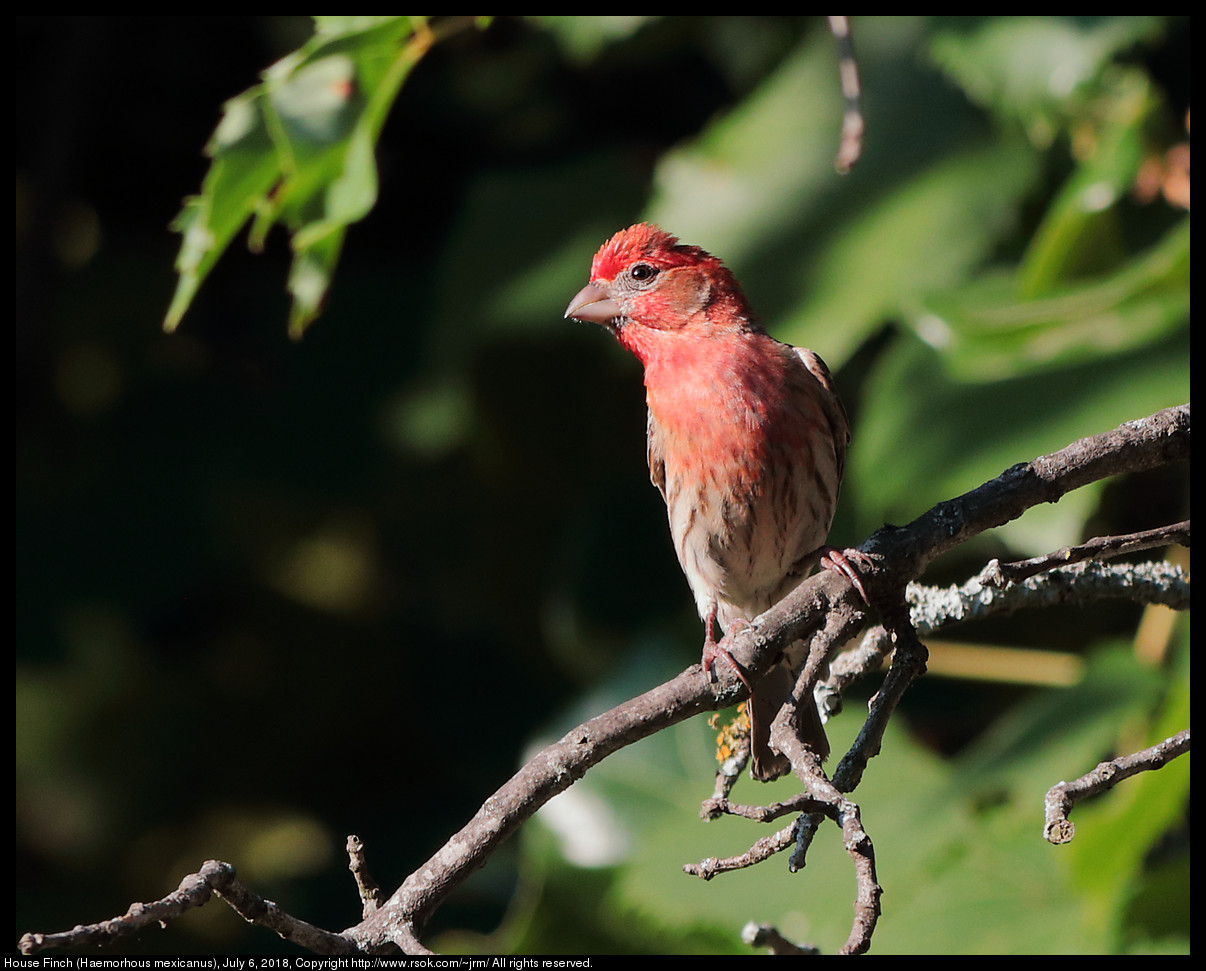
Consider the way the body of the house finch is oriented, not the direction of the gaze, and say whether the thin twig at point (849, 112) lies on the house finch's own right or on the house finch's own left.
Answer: on the house finch's own left

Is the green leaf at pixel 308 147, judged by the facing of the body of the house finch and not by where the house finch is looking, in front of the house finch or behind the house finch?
in front

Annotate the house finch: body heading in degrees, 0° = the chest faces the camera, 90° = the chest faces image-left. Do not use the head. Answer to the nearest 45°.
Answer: approximately 45°

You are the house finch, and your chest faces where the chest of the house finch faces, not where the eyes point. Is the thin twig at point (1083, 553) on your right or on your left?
on your left
